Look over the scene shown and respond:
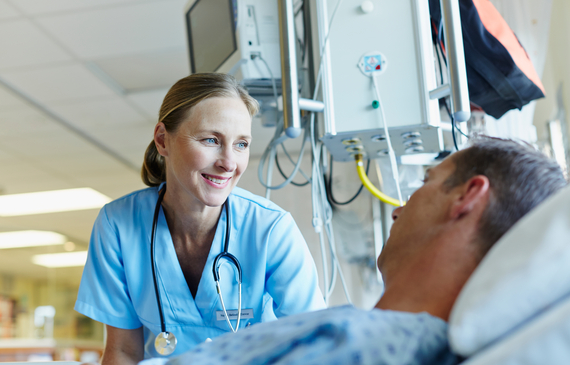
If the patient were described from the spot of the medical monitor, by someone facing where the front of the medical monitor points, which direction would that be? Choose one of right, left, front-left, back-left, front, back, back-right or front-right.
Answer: front-left

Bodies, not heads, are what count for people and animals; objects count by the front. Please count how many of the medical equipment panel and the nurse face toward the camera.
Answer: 2

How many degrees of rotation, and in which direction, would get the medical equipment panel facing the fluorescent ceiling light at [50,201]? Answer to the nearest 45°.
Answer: approximately 135° to its right

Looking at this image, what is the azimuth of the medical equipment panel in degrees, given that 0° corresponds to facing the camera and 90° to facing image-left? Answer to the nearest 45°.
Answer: approximately 0°

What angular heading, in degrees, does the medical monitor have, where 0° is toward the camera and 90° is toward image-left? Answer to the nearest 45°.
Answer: approximately 45°

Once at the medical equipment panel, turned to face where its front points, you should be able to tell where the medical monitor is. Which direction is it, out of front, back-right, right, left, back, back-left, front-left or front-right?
back-right

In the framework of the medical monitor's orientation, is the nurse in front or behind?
in front

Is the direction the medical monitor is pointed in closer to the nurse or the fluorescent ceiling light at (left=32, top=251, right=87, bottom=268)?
the nurse

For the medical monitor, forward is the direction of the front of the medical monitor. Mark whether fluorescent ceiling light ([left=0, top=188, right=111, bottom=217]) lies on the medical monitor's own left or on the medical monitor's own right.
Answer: on the medical monitor's own right

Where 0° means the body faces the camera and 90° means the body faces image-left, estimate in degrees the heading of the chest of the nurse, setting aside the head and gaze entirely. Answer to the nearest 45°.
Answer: approximately 0°

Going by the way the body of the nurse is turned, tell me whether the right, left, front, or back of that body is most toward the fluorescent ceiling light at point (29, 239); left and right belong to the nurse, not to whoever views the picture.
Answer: back
